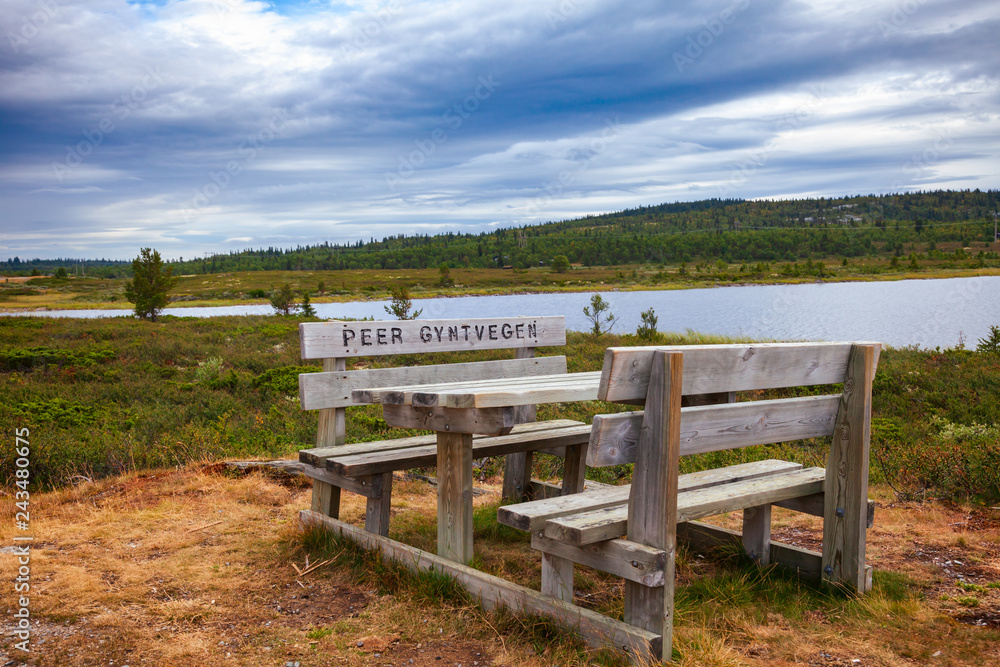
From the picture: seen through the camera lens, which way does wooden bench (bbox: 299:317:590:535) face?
facing the viewer and to the right of the viewer

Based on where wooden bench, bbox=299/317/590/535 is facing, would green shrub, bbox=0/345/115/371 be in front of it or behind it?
behind

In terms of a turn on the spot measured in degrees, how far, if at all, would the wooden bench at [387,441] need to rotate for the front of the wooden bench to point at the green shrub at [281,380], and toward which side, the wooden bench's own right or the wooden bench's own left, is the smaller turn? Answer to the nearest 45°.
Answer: approximately 135° to the wooden bench's own left

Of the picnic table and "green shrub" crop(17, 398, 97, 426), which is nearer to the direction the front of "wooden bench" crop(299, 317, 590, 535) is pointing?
the picnic table

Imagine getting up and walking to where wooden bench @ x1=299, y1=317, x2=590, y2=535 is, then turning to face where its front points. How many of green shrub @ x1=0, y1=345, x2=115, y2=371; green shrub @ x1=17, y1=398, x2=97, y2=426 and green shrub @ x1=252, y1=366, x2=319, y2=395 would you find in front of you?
0

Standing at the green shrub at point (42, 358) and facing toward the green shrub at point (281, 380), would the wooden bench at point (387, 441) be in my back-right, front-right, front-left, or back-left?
front-right

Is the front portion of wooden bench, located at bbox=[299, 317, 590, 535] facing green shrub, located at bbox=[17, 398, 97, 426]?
no
